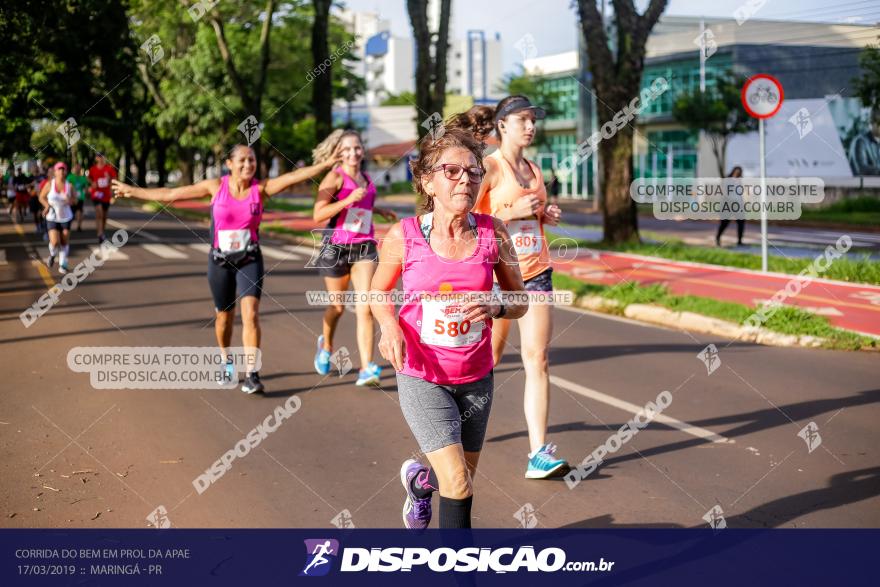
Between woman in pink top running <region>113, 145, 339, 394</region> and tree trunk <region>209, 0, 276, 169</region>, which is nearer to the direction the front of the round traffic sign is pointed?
the woman in pink top running

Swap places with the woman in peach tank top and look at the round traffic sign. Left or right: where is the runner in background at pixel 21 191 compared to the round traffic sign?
left

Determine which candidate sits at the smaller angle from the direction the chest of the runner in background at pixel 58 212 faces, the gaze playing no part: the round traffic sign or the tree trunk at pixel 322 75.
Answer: the round traffic sign

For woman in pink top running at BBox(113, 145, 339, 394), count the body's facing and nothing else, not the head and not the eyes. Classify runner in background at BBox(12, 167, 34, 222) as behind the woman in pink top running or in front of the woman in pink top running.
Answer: behind

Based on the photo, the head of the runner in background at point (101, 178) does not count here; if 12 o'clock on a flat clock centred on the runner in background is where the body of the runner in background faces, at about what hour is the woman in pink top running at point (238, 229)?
The woman in pink top running is roughly at 12 o'clock from the runner in background.

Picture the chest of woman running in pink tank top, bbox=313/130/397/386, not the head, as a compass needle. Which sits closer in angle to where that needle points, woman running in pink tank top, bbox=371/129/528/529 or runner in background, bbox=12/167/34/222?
the woman running in pink tank top

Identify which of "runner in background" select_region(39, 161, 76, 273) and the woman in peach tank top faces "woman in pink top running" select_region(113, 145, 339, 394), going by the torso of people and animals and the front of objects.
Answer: the runner in background
